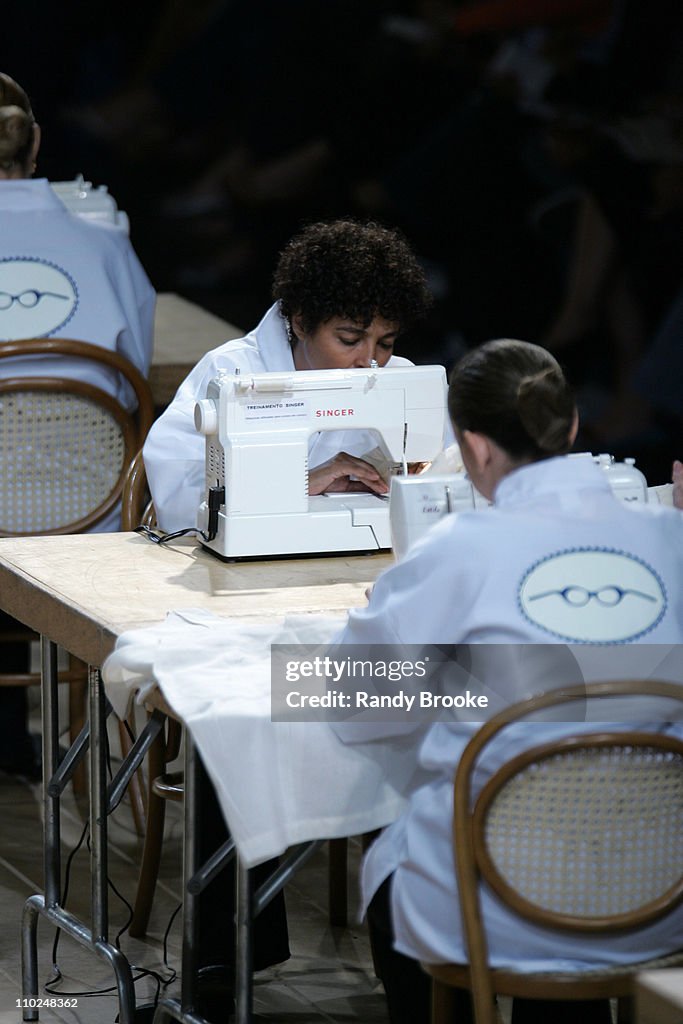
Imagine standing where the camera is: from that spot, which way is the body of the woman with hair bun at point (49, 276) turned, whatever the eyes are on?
away from the camera

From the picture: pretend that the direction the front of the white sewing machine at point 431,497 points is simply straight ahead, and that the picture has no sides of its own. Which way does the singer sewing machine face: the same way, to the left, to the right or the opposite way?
the opposite way

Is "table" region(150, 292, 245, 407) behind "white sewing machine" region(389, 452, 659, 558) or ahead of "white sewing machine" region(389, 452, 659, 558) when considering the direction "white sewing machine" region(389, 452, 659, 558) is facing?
behind

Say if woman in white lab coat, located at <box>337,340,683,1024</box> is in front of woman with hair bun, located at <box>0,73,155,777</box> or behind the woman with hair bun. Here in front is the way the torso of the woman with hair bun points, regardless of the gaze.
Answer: behind

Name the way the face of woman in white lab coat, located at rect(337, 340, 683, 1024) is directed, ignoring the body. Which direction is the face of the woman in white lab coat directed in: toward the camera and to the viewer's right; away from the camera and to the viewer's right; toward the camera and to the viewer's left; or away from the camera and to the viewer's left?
away from the camera and to the viewer's left

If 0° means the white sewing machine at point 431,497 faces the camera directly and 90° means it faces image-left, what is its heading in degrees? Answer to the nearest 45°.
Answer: approximately 0°

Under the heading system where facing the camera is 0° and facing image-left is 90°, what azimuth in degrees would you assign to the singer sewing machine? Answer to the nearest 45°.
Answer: approximately 180°

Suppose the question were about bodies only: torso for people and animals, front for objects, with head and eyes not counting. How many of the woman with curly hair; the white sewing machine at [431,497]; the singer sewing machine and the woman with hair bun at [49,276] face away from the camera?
2
